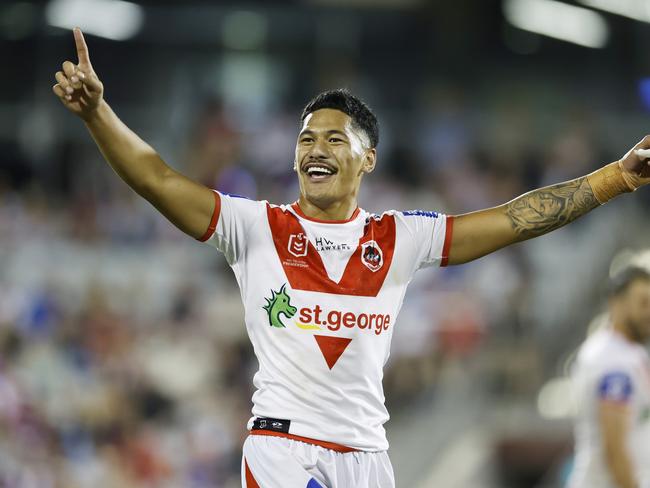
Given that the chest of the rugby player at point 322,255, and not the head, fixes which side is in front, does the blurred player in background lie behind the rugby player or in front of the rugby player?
behind

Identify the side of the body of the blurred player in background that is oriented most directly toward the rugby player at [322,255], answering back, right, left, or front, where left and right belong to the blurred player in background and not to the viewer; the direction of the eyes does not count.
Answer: right

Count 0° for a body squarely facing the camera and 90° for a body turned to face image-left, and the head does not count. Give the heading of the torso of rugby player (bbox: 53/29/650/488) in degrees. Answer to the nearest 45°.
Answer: approximately 0°
